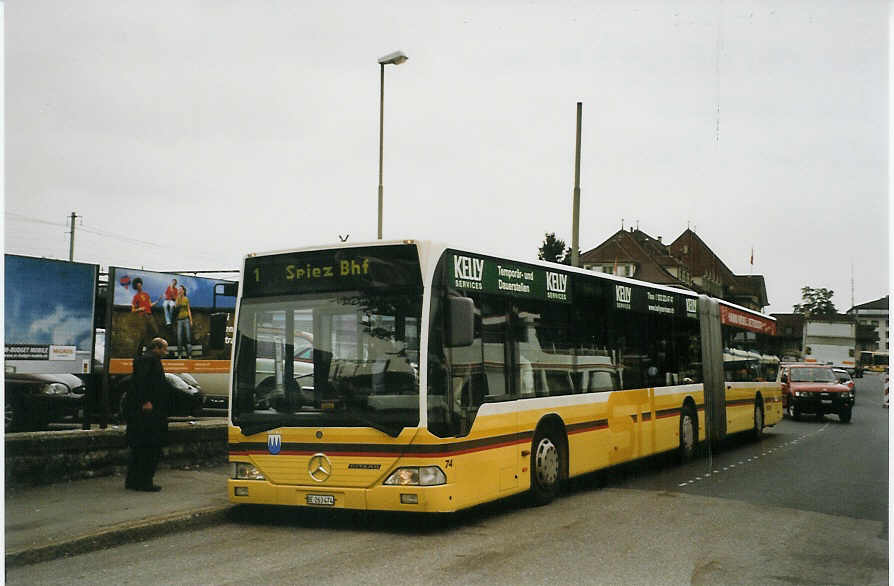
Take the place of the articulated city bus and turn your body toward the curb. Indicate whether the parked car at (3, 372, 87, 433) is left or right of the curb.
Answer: right

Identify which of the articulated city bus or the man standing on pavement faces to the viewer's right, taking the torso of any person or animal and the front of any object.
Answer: the man standing on pavement

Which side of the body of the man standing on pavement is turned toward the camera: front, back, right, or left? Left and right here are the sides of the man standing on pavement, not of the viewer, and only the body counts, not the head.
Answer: right

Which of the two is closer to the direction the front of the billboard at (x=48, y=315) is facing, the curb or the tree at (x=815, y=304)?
the curb

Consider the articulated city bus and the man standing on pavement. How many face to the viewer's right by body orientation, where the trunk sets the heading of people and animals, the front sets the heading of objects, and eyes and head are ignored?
1

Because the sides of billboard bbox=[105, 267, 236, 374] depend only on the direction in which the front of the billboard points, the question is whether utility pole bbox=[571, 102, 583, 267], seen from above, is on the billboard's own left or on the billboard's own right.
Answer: on the billboard's own left

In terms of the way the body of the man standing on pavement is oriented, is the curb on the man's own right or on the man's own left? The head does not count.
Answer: on the man's own right

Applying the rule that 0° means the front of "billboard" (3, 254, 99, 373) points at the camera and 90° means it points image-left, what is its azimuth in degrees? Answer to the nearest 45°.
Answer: approximately 315°

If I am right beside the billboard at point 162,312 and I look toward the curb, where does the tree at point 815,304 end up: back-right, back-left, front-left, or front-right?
back-left

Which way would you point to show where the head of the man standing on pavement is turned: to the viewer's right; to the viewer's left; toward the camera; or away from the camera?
to the viewer's right

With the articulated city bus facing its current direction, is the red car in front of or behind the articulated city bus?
behind

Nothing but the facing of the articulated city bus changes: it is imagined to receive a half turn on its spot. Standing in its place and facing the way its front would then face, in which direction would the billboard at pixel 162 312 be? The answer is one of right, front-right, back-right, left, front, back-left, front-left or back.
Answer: left

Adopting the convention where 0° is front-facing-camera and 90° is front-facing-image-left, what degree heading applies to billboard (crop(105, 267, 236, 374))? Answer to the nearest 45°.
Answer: approximately 315°
